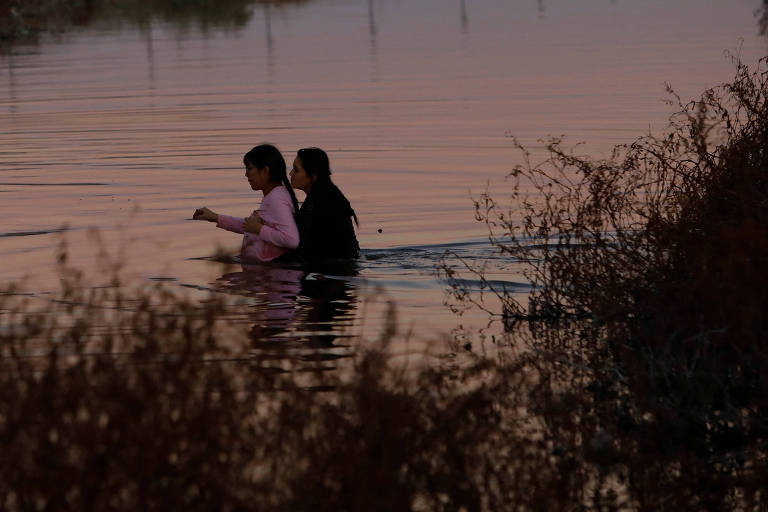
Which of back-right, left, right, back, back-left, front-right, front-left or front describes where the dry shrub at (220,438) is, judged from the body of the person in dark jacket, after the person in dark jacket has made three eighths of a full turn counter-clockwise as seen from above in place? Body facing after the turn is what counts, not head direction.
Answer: front-right

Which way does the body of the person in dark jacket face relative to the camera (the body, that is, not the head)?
to the viewer's left

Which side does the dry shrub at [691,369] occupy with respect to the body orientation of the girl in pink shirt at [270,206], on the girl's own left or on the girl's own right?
on the girl's own left

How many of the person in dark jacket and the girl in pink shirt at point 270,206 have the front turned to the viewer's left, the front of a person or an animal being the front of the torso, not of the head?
2

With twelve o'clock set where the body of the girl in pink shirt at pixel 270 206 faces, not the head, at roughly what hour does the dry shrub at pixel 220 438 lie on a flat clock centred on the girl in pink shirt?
The dry shrub is roughly at 9 o'clock from the girl in pink shirt.

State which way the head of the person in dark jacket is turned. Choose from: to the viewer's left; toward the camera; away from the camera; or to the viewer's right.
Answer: to the viewer's left

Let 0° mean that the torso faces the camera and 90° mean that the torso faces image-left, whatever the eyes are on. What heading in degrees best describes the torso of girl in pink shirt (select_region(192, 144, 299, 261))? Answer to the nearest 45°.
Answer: approximately 90°

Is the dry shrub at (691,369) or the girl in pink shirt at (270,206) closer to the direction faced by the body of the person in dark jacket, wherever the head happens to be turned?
the girl in pink shirt
